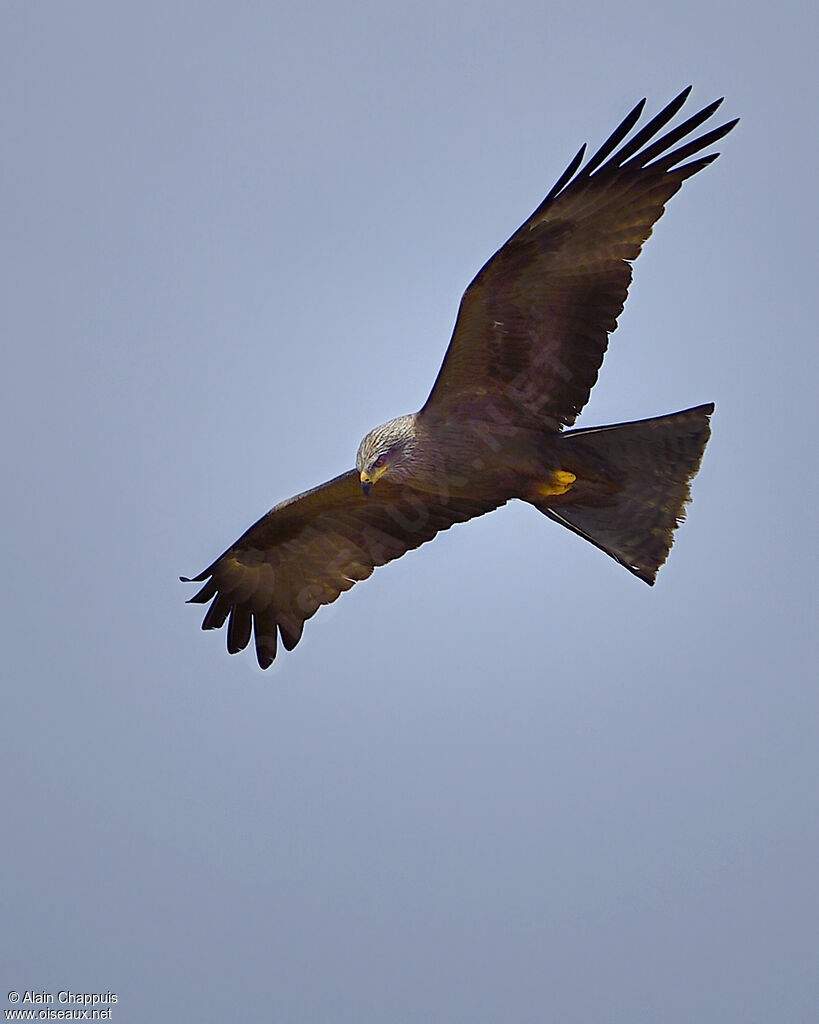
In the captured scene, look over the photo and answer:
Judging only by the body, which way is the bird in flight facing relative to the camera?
to the viewer's left
